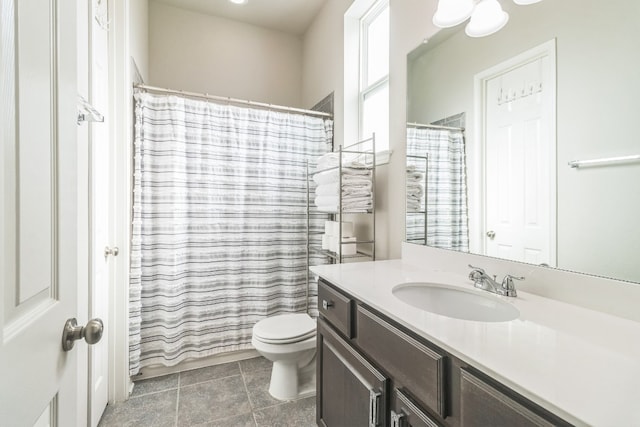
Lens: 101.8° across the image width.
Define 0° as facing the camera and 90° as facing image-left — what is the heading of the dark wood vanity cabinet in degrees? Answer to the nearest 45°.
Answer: approximately 45°

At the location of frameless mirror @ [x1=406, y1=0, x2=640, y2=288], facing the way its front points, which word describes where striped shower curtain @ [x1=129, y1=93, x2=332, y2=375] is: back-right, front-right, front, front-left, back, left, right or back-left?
front-right

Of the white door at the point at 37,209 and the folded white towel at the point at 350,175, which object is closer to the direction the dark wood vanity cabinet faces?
the white door

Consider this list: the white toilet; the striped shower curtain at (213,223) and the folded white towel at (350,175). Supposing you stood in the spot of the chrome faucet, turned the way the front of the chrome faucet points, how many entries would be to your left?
0

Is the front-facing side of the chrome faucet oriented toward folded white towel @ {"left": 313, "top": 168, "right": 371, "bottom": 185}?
no

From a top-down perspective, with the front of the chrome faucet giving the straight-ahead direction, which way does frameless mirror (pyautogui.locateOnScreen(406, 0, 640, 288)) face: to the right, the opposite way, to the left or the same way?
the same way

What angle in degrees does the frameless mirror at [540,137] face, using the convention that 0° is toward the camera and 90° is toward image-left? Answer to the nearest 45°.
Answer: approximately 45°

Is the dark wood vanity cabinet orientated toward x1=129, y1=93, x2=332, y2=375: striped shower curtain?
no

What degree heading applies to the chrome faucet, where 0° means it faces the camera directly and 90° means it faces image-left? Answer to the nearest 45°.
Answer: approximately 45°

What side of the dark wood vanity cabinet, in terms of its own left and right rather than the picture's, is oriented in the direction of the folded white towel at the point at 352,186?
right

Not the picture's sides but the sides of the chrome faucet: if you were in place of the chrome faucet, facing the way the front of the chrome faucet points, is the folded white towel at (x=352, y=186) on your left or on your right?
on your right

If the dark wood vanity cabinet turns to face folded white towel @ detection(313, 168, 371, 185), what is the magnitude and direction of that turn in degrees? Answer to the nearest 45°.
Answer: approximately 90° to its right

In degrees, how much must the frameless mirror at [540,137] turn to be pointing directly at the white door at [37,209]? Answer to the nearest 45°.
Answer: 0° — it already faces it

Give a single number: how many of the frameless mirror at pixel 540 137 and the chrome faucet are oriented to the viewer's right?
0

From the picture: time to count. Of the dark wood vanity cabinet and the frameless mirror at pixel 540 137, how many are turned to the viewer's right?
0

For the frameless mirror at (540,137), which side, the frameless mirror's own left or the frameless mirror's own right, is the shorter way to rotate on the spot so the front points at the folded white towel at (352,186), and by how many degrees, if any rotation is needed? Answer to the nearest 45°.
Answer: approximately 45° to the frameless mirror's own right

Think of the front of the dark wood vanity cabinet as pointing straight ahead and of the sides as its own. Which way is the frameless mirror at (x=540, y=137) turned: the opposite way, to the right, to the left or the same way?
the same way

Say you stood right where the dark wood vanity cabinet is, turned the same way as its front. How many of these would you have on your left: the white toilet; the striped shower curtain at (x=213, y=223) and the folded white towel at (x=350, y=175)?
0
